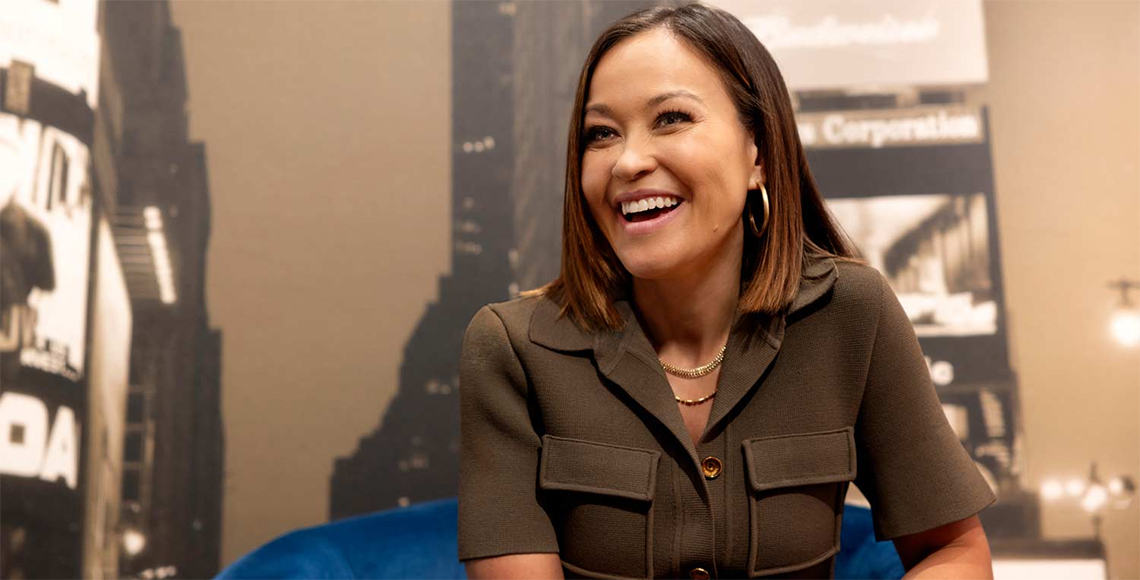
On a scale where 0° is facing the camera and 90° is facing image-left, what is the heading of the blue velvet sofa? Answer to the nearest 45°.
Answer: approximately 0°

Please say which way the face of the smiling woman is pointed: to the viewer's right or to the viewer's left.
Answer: to the viewer's left

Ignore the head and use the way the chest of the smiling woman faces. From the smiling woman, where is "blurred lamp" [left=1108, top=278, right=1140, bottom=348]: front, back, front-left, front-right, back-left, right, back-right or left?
back-left
